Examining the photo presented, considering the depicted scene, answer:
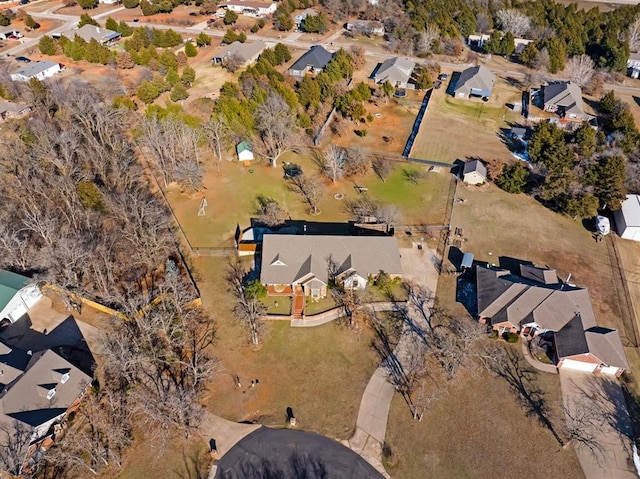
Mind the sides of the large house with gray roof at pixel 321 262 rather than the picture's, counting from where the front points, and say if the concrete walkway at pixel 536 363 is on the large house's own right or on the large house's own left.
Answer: on the large house's own left

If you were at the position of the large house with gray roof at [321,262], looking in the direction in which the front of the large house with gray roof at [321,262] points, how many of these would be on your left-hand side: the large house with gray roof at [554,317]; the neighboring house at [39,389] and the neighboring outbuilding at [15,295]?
1

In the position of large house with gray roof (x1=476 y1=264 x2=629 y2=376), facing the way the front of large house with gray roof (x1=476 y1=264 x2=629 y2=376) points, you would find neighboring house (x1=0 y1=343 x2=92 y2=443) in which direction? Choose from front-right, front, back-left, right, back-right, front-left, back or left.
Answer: front-right

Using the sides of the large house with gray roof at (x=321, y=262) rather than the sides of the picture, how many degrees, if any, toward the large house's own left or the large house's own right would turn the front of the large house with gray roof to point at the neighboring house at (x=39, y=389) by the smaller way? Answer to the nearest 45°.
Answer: approximately 45° to the large house's own right

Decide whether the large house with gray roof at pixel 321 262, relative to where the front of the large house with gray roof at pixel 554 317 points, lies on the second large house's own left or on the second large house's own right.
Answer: on the second large house's own right

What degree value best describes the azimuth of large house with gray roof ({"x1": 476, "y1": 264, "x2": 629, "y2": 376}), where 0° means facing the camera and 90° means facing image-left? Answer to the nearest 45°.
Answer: approximately 0°

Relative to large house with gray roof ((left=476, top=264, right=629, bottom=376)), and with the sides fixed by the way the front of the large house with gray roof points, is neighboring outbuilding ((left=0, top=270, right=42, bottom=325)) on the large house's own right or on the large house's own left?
on the large house's own right

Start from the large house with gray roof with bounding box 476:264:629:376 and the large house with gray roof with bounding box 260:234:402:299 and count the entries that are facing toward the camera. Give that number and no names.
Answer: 2

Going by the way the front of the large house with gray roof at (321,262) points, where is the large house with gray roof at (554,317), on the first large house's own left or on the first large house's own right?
on the first large house's own left
